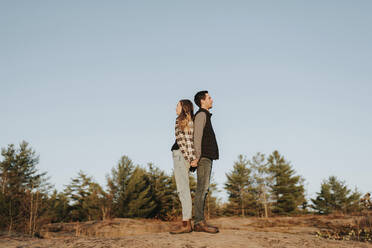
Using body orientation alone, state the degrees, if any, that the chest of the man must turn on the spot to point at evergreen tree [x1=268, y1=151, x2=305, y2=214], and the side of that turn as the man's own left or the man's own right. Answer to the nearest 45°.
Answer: approximately 90° to the man's own left

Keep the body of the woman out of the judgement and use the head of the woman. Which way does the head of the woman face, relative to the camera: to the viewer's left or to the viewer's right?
to the viewer's left

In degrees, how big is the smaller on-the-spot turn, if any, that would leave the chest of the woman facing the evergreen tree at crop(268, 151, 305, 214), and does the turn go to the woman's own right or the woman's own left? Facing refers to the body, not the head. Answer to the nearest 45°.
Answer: approximately 90° to the woman's own right

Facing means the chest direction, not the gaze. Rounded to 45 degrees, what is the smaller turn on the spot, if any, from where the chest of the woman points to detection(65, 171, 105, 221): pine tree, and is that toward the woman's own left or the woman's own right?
approximately 90° to the woman's own right

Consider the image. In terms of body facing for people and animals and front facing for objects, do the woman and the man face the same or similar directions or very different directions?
very different directions

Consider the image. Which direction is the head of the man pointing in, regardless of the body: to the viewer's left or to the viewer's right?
to the viewer's right

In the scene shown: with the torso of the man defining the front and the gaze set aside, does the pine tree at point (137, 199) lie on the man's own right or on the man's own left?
on the man's own left

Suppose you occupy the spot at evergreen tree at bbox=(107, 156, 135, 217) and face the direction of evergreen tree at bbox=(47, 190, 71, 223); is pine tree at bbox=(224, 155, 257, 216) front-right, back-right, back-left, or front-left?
back-right

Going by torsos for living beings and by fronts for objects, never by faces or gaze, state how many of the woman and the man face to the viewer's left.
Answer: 1

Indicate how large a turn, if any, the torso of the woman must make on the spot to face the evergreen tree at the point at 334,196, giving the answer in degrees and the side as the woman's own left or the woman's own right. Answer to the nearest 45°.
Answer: approximately 135° to the woman's own right

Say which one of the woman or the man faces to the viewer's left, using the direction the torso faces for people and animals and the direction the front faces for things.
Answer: the woman

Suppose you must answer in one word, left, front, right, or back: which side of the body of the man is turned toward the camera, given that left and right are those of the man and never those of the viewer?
right

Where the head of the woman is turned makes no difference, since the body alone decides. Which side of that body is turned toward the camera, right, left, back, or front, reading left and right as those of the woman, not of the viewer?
left
